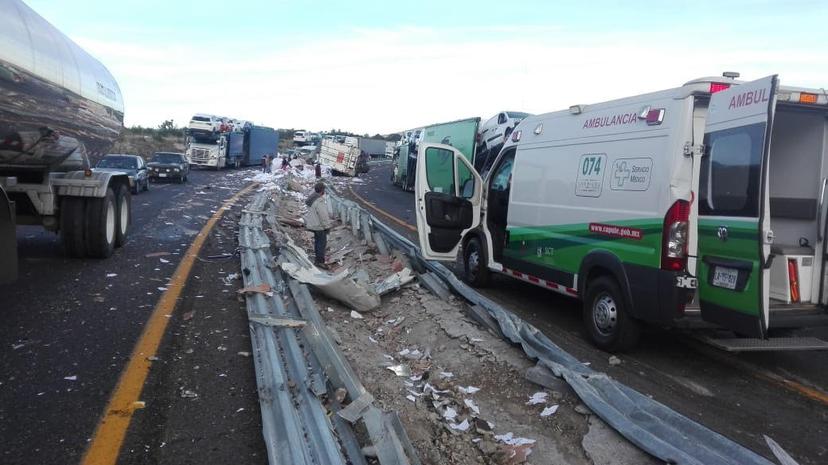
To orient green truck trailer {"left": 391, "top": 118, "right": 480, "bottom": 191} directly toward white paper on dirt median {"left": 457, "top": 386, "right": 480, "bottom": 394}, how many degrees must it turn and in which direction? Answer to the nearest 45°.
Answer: approximately 135° to its left

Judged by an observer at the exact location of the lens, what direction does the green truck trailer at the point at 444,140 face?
facing away from the viewer and to the left of the viewer

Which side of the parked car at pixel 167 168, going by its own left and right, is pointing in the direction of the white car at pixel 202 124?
back

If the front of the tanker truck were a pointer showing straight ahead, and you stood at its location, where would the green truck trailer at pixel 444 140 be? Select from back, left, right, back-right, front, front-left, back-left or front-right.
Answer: back

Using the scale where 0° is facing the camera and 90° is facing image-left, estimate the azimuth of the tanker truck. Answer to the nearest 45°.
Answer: approximately 45°

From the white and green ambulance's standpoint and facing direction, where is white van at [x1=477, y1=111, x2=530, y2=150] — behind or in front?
in front

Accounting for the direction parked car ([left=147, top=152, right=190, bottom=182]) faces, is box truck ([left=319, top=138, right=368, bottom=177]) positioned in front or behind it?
behind

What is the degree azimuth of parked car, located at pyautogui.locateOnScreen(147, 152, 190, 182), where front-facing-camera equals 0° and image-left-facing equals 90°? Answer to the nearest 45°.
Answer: approximately 0°

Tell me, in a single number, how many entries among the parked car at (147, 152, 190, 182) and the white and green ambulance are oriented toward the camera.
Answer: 1

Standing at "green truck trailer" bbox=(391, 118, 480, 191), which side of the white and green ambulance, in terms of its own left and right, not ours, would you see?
front

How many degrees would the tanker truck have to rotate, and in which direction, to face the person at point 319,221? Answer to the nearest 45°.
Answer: approximately 135° to its left
